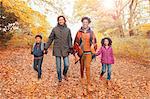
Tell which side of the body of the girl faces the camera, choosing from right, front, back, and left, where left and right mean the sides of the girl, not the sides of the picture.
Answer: front
